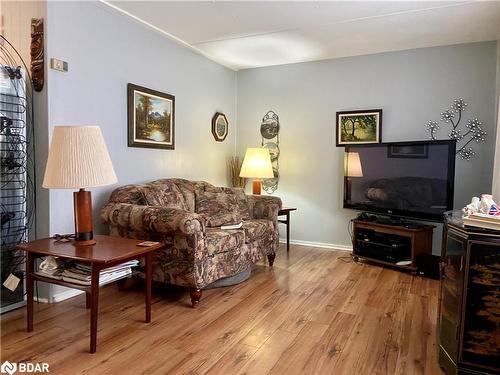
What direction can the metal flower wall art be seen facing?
toward the camera

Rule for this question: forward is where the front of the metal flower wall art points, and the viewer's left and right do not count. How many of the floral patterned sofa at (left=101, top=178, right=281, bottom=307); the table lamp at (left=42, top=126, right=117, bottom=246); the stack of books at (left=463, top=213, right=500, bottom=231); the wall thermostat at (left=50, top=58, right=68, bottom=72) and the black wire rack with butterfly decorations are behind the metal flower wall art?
0

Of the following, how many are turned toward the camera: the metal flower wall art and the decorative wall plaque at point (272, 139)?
2

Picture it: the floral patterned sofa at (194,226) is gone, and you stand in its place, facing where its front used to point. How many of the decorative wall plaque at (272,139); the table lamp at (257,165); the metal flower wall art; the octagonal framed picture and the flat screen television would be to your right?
0

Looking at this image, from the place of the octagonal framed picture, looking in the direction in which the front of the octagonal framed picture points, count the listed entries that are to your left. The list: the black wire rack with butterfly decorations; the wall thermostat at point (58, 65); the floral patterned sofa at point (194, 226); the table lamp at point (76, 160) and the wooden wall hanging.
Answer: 0

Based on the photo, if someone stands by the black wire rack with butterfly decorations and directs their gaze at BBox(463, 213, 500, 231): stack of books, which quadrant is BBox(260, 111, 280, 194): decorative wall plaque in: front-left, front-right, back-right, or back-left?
front-left

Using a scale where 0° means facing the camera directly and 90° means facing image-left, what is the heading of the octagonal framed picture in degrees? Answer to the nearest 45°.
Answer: approximately 315°

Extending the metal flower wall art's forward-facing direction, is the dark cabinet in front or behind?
in front

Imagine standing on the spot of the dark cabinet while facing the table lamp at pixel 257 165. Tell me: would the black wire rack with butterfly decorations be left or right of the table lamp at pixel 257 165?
left

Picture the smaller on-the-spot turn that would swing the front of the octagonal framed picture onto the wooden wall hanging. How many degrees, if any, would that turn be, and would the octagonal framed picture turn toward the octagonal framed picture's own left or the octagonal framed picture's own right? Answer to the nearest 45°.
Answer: approximately 90° to the octagonal framed picture's own right

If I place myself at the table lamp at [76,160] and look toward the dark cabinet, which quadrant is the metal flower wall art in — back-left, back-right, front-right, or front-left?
front-left

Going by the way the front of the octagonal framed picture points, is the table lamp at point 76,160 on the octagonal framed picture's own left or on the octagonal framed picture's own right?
on the octagonal framed picture's own right

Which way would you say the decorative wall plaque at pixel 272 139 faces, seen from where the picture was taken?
facing the viewer

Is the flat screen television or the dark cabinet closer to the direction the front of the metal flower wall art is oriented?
the dark cabinet

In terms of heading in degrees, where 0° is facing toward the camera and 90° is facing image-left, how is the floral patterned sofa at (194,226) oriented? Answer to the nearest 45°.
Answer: approximately 315°

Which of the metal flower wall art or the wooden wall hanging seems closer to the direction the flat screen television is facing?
the wooden wall hanging

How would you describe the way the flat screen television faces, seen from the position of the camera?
facing the viewer and to the left of the viewer

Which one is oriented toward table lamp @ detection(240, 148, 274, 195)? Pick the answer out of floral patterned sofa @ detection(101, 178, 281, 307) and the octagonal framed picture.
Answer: the octagonal framed picture

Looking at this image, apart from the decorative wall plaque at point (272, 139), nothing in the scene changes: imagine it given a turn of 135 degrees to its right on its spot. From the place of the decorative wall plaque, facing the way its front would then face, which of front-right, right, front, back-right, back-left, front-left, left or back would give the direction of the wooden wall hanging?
left
